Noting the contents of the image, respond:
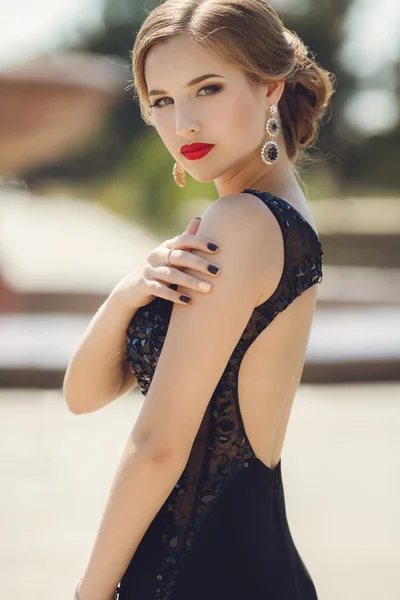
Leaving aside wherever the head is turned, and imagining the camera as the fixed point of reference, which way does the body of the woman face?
to the viewer's left

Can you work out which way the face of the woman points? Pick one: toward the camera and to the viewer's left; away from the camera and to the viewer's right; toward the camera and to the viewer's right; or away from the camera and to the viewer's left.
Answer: toward the camera and to the viewer's left
